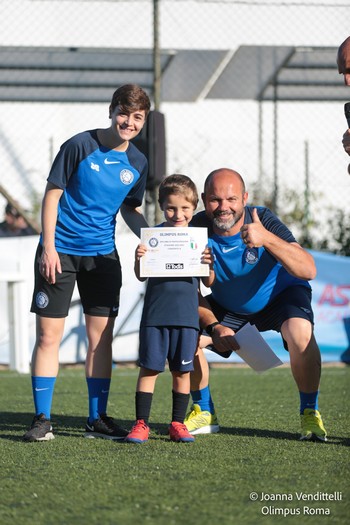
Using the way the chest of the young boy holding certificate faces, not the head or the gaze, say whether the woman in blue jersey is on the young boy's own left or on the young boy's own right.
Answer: on the young boy's own right

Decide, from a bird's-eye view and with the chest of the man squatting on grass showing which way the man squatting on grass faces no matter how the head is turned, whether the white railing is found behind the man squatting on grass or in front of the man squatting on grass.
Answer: behind

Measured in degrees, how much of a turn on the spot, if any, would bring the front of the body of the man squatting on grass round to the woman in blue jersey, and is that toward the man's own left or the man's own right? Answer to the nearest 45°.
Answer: approximately 90° to the man's own right

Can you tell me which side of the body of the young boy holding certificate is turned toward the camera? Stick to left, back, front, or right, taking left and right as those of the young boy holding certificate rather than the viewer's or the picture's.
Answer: front

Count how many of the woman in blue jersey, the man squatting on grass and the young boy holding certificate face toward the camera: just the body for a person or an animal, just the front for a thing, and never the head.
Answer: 3

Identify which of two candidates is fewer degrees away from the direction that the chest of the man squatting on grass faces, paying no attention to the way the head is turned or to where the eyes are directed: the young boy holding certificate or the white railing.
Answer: the young boy holding certificate

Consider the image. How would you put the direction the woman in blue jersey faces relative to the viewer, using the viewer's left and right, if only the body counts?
facing the viewer

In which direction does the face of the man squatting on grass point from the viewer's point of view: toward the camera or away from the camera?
toward the camera

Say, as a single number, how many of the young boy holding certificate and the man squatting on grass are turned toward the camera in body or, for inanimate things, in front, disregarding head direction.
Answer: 2

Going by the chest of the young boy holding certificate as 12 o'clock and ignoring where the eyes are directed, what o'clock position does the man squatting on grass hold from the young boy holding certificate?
The man squatting on grass is roughly at 8 o'clock from the young boy holding certificate.

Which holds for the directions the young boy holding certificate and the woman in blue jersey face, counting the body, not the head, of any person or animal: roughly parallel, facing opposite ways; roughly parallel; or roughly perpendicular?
roughly parallel

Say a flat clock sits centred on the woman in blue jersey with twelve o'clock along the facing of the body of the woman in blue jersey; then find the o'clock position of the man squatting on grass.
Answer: The man squatting on grass is roughly at 9 o'clock from the woman in blue jersey.

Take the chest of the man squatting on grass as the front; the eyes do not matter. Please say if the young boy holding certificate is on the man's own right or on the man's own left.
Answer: on the man's own right
